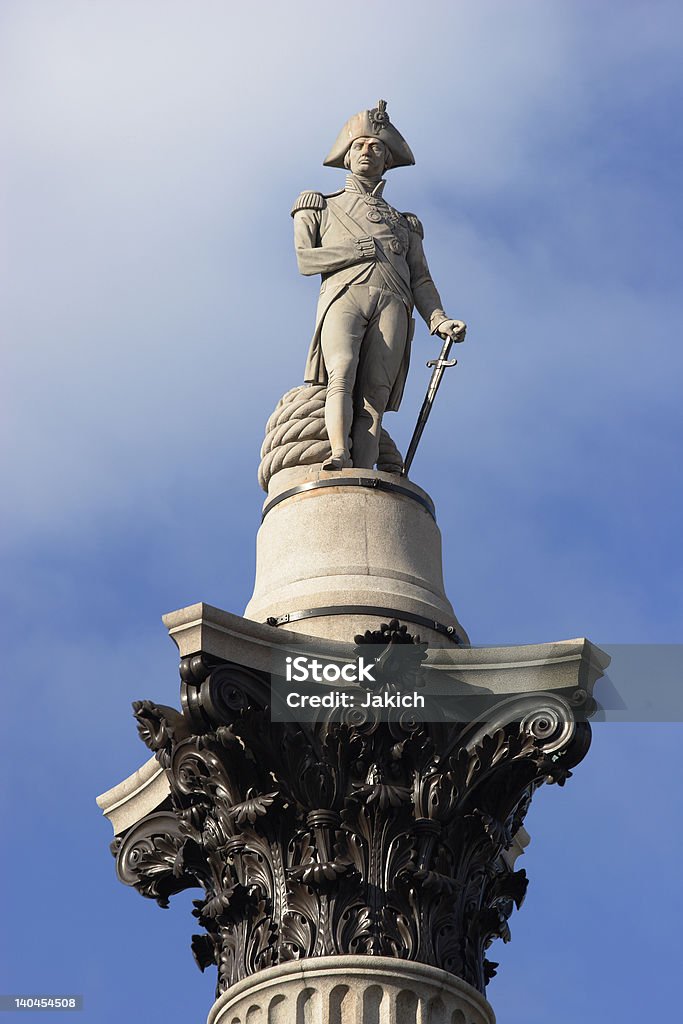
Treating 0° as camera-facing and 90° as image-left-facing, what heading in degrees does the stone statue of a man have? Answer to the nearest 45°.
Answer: approximately 0°
